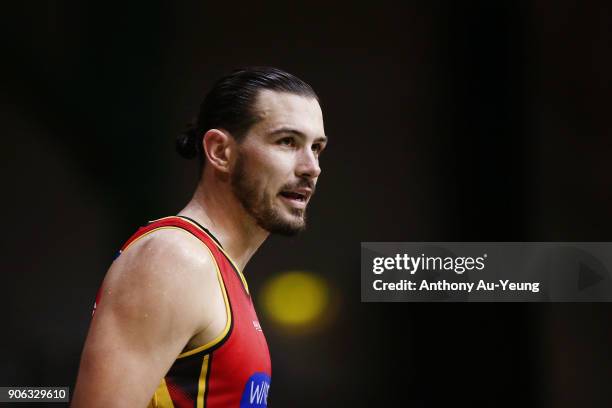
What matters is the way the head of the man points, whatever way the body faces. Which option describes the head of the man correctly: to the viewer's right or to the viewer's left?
to the viewer's right

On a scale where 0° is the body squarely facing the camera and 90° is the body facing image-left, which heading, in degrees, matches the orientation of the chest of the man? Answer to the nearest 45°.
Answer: approximately 270°
